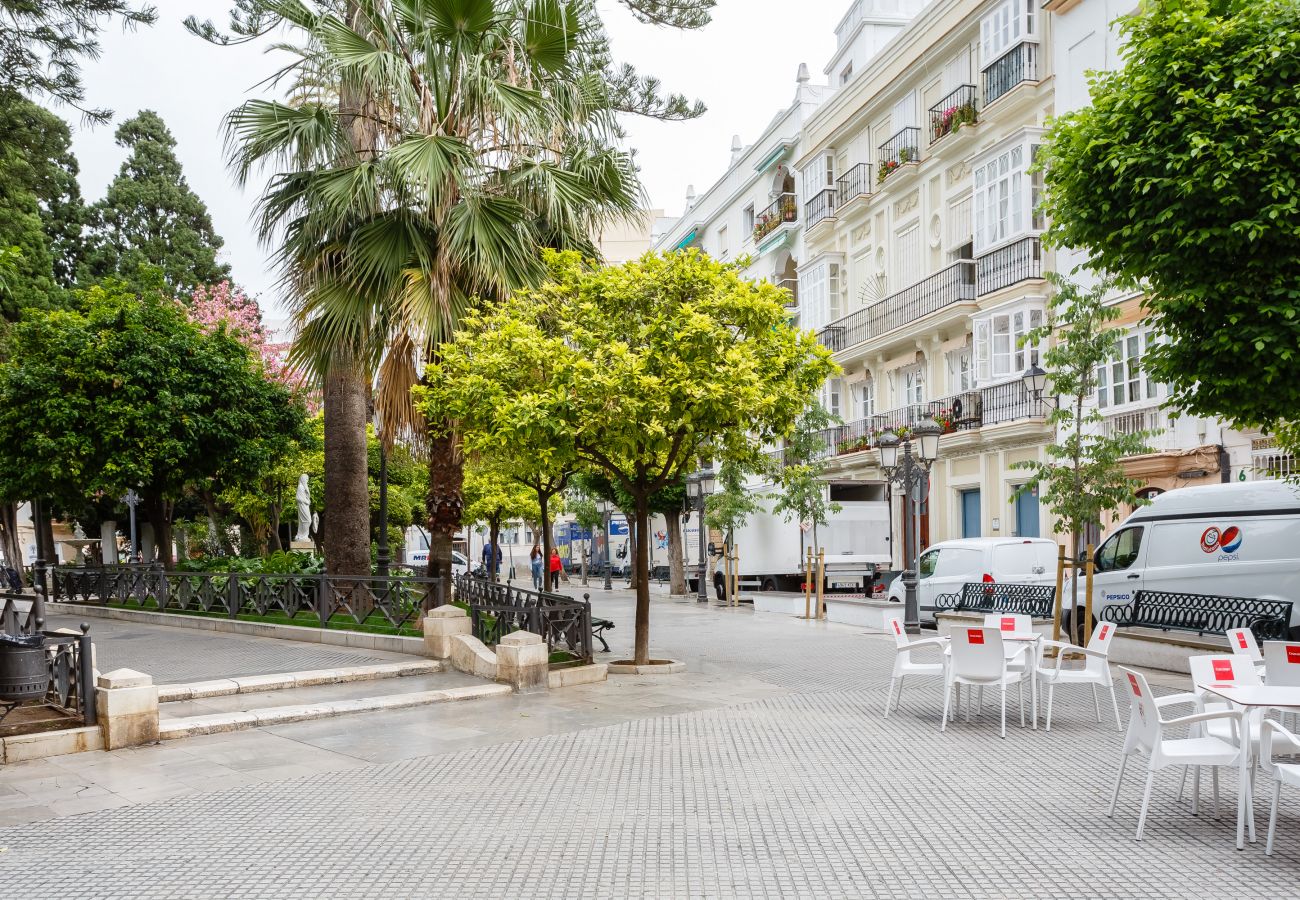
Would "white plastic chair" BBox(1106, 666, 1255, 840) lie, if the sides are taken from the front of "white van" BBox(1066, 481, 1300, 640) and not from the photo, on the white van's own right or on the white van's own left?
on the white van's own left

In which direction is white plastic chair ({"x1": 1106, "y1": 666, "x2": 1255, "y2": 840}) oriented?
to the viewer's right

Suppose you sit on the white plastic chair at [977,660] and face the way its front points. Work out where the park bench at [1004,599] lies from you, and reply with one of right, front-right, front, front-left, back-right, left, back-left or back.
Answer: front-left

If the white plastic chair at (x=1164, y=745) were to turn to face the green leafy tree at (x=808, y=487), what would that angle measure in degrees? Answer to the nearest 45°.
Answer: approximately 90° to its left

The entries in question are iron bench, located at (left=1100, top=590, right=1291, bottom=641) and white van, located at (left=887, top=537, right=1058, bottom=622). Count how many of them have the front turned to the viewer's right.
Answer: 0

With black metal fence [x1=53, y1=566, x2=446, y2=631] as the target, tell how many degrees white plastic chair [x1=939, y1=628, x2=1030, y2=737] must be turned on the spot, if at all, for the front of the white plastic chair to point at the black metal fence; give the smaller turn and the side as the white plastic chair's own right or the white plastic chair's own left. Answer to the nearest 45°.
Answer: approximately 90° to the white plastic chair's own left

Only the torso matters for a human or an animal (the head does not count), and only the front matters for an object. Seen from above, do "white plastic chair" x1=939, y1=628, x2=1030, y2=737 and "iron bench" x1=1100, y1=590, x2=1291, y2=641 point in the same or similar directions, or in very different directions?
very different directions

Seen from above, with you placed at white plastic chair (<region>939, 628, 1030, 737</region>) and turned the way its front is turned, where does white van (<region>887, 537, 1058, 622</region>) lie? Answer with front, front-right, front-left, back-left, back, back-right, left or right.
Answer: front-left

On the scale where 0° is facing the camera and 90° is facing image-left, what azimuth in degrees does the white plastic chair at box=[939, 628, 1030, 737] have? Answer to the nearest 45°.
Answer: approximately 225°

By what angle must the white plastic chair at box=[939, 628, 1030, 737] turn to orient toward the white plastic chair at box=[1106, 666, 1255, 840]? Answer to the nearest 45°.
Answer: approximately 135° to its right

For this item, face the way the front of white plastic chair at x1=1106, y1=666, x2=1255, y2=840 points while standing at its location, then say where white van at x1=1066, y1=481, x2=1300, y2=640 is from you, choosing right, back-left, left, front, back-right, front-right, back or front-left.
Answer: left

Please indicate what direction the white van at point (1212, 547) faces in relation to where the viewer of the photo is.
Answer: facing away from the viewer and to the left of the viewer

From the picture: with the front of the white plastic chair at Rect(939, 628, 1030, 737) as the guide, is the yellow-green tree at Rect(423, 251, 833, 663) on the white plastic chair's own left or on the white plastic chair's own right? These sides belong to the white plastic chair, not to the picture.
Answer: on the white plastic chair's own left

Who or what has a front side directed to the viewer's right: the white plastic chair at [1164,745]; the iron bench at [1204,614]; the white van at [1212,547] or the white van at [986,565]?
the white plastic chair

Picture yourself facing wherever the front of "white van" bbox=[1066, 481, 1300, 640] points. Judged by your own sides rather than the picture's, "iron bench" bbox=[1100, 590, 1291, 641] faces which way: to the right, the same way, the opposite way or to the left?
to the left

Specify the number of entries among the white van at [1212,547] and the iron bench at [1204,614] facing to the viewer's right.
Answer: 0

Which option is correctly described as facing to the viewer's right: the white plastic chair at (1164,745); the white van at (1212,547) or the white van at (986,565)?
the white plastic chair
